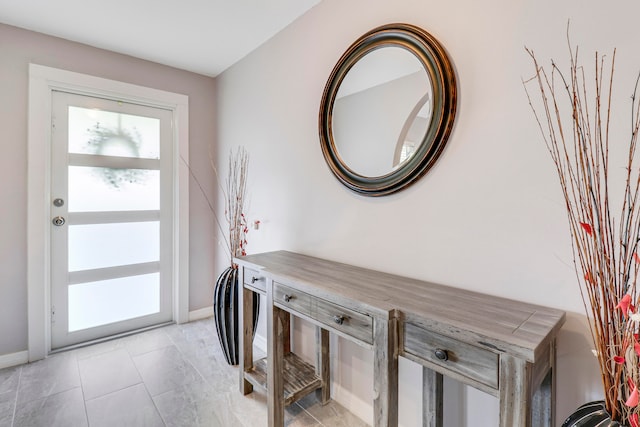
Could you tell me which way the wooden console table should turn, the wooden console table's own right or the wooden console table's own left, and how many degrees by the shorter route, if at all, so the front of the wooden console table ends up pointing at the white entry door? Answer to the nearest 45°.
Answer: approximately 45° to the wooden console table's own right

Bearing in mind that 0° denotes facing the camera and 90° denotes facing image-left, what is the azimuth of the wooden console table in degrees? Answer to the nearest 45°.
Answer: approximately 45°

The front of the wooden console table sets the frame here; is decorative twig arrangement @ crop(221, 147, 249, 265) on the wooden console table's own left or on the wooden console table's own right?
on the wooden console table's own right

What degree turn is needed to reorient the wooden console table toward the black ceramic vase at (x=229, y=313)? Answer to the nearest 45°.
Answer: approximately 90° to its right
